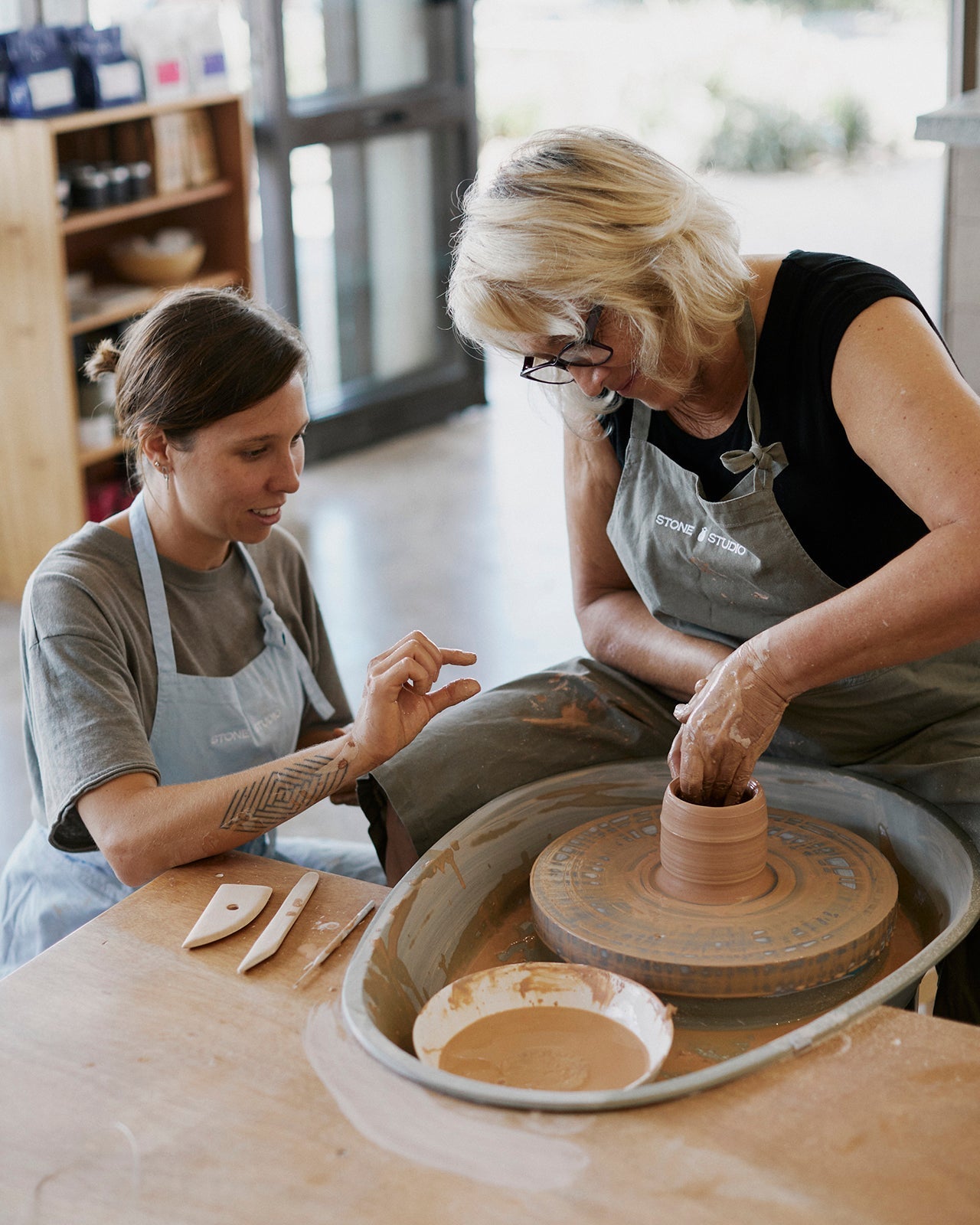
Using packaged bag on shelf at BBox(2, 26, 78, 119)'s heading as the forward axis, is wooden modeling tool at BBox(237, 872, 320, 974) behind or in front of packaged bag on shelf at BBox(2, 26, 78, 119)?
in front

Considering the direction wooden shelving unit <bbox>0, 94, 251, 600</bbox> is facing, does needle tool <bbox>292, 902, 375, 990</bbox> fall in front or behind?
in front

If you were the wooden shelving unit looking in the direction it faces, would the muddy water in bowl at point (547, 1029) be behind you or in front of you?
in front

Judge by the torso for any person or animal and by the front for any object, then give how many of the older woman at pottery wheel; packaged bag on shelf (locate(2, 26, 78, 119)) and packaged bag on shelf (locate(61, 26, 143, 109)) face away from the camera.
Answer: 0

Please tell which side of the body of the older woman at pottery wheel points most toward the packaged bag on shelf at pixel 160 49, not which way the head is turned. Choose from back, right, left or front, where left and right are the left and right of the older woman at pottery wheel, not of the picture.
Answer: right

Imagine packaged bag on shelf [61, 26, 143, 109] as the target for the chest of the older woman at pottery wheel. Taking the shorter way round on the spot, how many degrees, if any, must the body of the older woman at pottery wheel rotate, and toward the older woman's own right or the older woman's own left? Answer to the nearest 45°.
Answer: approximately 90° to the older woman's own right

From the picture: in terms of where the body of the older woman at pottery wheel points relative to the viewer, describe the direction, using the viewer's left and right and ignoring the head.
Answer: facing the viewer and to the left of the viewer

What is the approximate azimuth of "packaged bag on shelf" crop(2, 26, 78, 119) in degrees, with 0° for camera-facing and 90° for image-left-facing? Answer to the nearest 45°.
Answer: approximately 315°

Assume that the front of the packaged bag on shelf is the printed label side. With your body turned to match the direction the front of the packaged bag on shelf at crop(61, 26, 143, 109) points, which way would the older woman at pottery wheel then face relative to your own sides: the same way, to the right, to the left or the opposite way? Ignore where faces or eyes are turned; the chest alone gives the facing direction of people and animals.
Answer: to the right

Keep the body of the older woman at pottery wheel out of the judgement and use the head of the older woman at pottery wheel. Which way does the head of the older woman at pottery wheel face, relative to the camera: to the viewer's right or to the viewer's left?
to the viewer's left
